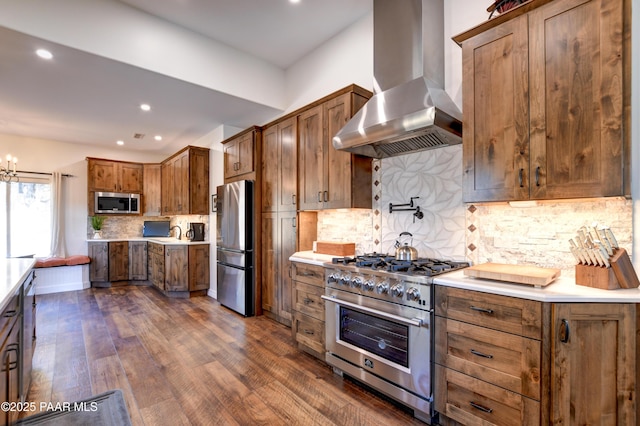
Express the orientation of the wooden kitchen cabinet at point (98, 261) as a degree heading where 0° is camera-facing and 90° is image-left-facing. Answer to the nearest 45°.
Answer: approximately 0°

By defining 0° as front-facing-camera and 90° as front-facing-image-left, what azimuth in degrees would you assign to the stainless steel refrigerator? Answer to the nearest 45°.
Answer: approximately 45°

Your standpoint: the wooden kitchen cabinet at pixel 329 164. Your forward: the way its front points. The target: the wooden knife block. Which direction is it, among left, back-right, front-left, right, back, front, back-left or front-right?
left

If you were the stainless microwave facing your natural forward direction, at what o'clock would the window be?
The window is roughly at 3 o'clock from the stainless microwave.

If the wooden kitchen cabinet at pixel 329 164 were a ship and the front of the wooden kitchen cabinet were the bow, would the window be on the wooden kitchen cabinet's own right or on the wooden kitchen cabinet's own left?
on the wooden kitchen cabinet's own right

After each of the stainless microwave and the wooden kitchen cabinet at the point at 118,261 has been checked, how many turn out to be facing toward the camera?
2

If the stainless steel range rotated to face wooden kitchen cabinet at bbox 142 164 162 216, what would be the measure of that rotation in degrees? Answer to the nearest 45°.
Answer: approximately 90° to its right

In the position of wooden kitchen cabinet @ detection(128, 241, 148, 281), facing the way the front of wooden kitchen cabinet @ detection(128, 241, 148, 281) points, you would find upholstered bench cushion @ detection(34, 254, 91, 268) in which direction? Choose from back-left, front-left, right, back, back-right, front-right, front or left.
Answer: right

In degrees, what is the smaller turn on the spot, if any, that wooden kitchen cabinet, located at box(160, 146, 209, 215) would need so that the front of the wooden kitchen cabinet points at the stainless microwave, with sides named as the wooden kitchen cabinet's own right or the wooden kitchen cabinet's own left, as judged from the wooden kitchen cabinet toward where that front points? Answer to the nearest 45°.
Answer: approximately 45° to the wooden kitchen cabinet's own right

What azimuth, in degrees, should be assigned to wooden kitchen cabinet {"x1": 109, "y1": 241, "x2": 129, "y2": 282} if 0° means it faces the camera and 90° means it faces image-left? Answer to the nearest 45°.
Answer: approximately 0°
